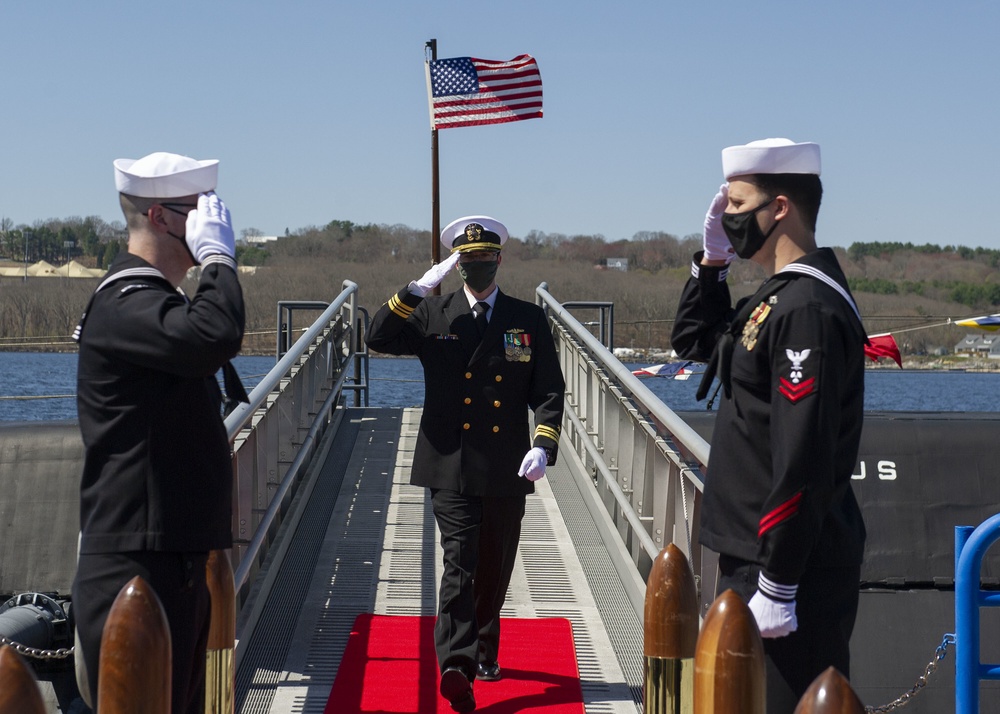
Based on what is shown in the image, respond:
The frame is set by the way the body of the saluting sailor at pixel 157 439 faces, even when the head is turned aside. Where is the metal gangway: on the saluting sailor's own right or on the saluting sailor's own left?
on the saluting sailor's own left

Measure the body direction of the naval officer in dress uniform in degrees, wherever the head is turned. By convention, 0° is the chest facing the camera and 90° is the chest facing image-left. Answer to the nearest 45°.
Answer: approximately 0°

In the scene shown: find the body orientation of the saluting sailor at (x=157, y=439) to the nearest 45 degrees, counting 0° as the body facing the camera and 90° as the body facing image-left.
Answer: approximately 270°

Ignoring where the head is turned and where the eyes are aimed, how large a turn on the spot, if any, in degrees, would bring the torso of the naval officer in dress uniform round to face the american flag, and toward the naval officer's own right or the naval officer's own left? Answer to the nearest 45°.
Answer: approximately 180°

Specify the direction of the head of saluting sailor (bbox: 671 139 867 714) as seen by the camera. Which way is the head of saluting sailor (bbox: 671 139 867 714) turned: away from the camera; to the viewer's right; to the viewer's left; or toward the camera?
to the viewer's left

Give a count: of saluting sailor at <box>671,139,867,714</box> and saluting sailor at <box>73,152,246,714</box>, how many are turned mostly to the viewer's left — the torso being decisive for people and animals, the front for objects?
1

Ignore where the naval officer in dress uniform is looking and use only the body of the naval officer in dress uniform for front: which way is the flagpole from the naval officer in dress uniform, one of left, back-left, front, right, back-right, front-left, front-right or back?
back

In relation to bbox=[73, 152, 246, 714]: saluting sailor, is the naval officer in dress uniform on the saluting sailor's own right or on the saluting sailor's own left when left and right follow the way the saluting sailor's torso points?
on the saluting sailor's own left

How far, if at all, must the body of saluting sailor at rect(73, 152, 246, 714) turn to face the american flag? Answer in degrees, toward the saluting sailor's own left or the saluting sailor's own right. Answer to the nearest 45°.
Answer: approximately 90° to the saluting sailor's own left

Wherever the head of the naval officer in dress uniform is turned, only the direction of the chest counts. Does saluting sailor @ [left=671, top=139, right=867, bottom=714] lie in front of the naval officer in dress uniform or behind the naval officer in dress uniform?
in front

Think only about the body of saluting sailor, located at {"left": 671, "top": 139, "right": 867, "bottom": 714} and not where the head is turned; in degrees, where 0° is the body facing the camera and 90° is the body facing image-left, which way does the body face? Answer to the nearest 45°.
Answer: approximately 90°

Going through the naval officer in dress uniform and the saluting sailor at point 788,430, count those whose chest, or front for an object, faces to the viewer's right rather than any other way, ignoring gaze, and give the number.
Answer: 0

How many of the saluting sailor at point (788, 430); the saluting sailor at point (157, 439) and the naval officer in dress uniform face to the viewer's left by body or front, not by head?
1

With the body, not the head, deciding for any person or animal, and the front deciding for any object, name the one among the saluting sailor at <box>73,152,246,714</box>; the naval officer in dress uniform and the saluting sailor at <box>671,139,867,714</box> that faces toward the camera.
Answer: the naval officer in dress uniform

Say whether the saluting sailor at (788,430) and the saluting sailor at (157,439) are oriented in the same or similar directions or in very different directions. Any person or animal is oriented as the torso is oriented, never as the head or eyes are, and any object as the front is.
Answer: very different directions
